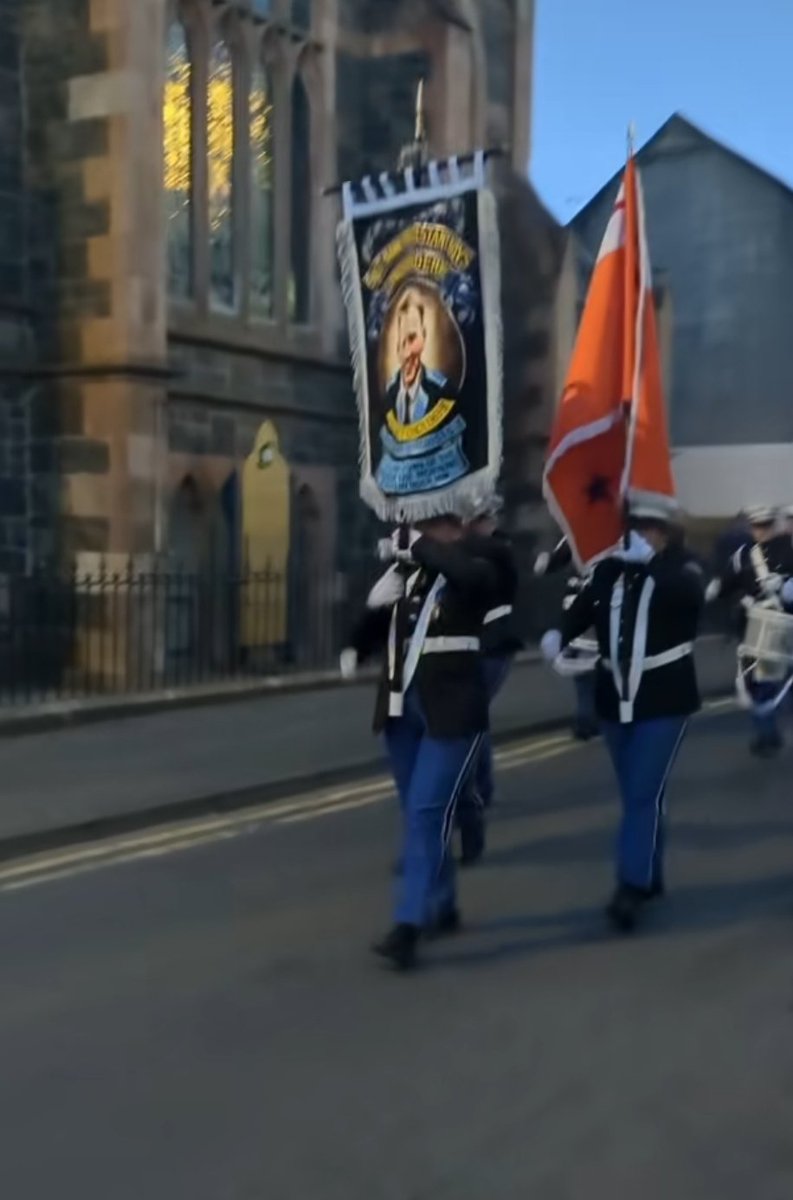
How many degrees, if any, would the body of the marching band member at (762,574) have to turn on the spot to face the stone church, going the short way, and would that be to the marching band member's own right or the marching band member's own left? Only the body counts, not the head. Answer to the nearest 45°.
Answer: approximately 90° to the marching band member's own right

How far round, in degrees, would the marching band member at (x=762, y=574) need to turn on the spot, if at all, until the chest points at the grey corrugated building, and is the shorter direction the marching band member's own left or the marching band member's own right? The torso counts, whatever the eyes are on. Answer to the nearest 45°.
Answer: approximately 135° to the marching band member's own right

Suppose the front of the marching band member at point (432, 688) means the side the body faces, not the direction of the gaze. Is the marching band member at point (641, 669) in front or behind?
behind

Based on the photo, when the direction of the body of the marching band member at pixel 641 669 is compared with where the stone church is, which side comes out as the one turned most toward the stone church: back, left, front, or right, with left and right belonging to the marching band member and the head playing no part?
right

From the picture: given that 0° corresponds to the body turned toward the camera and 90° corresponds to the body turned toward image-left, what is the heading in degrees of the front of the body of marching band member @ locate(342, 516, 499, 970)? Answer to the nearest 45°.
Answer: approximately 45°

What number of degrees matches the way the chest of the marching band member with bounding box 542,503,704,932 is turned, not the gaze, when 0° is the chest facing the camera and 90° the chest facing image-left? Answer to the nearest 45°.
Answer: approximately 45°

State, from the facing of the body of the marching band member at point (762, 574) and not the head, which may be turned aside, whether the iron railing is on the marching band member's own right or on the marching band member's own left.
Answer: on the marching band member's own right
